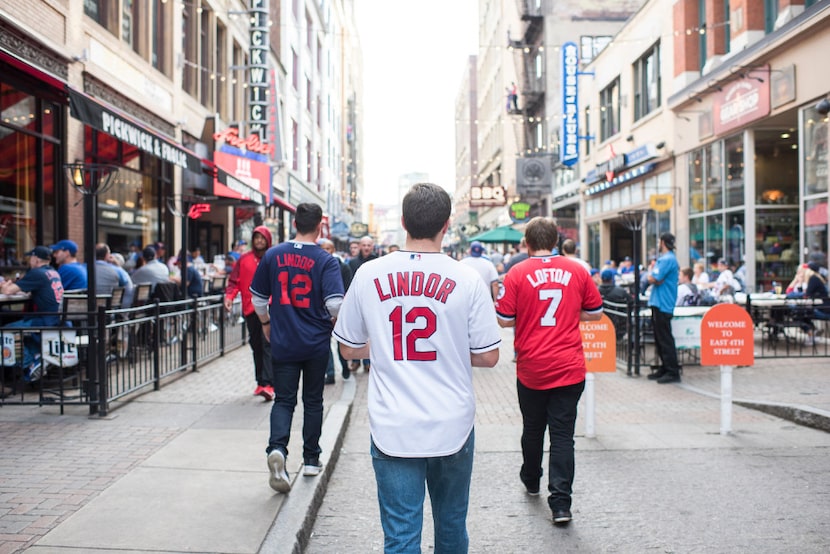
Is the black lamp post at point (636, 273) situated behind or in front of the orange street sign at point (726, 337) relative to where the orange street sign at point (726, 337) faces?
behind

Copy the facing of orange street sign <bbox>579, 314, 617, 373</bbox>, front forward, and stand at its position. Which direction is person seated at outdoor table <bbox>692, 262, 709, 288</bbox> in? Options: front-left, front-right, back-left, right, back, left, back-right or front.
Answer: back

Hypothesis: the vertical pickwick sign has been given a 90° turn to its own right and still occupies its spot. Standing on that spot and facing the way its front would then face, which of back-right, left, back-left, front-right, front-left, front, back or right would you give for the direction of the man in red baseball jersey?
left

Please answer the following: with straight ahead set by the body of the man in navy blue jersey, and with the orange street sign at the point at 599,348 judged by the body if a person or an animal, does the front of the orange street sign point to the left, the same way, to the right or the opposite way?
the opposite way

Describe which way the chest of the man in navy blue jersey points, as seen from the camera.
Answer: away from the camera

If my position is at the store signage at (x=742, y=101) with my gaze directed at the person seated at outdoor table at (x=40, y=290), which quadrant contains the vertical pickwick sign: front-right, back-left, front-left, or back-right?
front-right

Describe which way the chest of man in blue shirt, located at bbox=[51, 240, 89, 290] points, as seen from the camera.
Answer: to the viewer's left

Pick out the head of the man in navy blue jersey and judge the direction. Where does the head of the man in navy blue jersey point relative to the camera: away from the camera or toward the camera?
away from the camera

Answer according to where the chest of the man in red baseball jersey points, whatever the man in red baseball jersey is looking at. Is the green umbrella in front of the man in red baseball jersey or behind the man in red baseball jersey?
in front

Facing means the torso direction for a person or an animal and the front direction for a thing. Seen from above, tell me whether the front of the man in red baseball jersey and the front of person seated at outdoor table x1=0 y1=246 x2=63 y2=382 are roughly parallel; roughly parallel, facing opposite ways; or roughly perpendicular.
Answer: roughly perpendicular

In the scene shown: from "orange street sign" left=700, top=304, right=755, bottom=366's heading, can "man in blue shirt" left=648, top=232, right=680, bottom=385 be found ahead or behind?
behind

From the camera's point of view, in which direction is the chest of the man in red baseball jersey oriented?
away from the camera

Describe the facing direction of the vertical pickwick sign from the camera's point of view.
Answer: facing the viewer

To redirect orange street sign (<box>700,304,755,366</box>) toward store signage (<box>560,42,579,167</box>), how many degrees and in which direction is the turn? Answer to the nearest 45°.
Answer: approximately 180°

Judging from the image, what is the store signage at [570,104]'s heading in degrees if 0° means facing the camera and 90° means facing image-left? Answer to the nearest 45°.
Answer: approximately 0°

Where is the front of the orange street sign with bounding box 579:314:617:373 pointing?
toward the camera

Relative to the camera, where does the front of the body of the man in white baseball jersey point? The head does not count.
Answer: away from the camera

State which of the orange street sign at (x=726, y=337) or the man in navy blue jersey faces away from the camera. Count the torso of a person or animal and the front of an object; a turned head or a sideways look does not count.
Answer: the man in navy blue jersey
